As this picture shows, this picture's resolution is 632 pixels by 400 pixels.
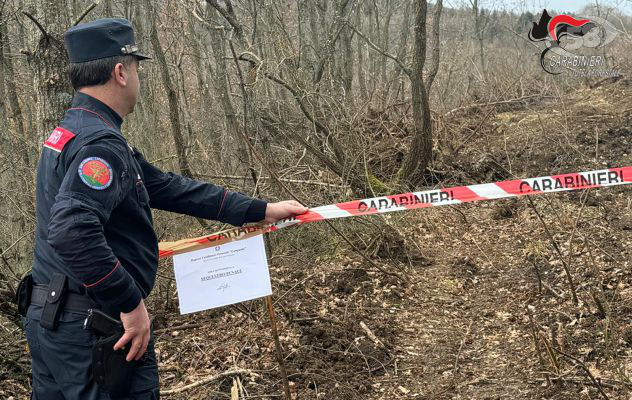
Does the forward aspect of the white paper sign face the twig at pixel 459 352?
no

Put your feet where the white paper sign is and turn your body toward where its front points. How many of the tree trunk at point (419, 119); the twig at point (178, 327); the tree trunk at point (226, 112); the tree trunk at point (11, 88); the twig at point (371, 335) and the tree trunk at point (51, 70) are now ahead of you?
0

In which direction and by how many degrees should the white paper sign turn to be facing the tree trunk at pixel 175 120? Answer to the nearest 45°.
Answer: approximately 180°

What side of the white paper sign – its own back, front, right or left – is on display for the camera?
front

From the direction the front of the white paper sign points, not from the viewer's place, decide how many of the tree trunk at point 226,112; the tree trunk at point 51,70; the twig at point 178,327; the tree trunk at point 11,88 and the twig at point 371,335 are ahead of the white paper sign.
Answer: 0

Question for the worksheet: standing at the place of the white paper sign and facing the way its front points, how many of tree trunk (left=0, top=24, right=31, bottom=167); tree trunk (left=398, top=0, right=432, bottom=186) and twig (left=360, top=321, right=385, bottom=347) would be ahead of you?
0

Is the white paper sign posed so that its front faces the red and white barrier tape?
no

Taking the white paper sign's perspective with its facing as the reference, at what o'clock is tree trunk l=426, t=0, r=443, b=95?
The tree trunk is roughly at 7 o'clock from the white paper sign.

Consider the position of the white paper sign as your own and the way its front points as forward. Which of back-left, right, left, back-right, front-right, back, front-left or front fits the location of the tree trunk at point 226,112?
back

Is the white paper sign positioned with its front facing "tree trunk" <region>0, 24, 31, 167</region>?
no
